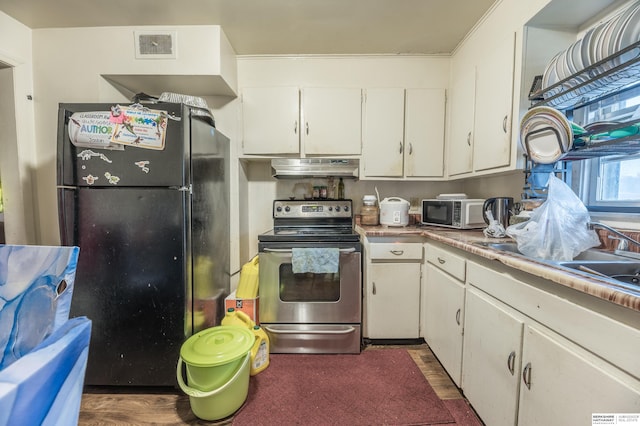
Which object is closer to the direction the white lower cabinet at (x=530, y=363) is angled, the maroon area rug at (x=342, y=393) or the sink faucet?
the maroon area rug

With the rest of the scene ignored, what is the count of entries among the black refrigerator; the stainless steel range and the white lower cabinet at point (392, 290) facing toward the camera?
3

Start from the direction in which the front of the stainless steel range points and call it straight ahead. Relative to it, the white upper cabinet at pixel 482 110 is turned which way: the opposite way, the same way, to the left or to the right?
to the right

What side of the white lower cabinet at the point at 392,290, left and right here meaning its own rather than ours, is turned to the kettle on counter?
left

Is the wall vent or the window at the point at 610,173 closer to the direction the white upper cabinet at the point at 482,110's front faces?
the wall vent

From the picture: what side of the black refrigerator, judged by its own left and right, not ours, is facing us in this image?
front

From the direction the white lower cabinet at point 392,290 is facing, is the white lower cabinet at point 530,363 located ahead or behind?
ahead

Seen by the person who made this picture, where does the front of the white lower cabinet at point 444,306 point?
facing the viewer and to the left of the viewer

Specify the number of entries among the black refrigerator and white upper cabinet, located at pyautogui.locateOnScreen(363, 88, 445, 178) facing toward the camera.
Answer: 2

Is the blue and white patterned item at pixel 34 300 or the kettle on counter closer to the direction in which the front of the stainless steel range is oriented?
the blue and white patterned item

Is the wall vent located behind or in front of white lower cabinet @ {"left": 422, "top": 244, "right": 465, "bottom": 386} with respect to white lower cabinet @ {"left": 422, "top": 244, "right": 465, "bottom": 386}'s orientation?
in front
